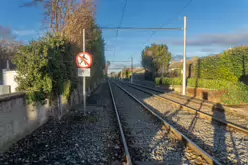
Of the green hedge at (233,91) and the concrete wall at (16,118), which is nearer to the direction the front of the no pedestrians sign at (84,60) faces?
the concrete wall

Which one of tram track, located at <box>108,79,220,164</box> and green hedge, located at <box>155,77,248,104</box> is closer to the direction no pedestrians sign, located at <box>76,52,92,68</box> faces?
the tram track

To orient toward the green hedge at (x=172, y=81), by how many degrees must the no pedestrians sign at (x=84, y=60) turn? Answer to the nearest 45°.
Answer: approximately 135° to its left

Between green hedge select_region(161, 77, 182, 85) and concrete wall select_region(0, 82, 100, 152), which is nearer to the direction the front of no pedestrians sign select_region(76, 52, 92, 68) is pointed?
the concrete wall

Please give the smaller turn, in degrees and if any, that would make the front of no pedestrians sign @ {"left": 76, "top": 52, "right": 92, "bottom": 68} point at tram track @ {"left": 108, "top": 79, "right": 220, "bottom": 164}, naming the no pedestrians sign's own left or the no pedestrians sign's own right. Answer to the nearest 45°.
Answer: approximately 45° to the no pedestrians sign's own left

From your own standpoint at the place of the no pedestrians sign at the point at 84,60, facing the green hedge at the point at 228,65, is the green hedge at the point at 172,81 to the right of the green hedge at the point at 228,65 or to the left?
left

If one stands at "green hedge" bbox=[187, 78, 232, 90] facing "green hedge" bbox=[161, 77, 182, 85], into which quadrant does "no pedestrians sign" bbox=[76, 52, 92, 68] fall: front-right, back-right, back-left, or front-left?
back-left

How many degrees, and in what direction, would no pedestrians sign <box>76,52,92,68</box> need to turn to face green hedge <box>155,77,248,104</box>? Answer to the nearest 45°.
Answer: approximately 90° to its left

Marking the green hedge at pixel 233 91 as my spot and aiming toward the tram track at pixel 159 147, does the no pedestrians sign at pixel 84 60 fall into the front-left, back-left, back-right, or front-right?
front-right

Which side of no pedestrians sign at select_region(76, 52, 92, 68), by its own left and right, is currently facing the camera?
front

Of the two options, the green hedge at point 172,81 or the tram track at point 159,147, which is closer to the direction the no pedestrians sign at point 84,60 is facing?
the tram track

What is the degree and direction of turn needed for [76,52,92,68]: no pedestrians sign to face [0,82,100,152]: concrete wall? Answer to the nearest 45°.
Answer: approximately 45° to its right

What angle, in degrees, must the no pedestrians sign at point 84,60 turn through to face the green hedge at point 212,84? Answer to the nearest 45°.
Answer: approximately 135° to its left
